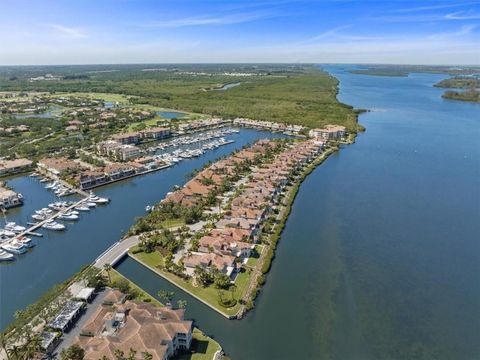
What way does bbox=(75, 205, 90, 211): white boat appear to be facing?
to the viewer's right

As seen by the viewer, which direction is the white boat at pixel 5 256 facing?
to the viewer's right

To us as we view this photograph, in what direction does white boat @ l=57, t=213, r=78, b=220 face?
facing to the right of the viewer

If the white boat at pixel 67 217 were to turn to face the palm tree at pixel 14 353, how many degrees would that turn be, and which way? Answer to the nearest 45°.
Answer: approximately 90° to its right

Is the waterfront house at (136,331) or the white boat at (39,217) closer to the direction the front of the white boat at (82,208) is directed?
the waterfront house

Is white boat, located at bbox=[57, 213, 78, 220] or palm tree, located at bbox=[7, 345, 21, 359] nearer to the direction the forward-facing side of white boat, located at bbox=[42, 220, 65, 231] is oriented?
the white boat

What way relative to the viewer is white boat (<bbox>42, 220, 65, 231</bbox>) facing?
to the viewer's right
